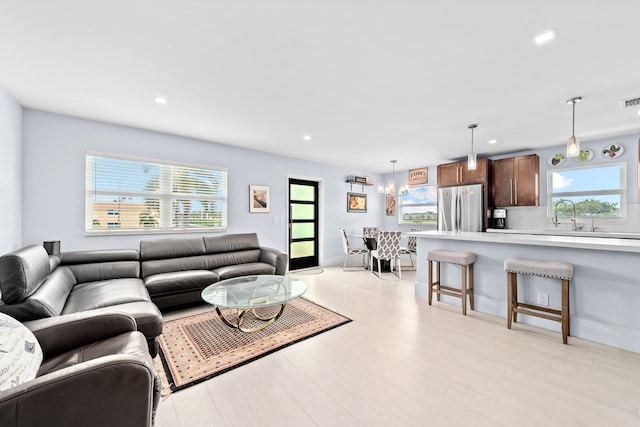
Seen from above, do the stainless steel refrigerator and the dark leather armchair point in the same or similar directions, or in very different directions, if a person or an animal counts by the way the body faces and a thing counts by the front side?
very different directions

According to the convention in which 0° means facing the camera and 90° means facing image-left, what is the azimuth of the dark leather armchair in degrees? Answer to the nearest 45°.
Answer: approximately 270°

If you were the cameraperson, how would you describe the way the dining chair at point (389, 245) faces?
facing away from the viewer and to the left of the viewer

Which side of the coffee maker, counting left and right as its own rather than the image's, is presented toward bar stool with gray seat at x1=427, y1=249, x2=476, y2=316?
front

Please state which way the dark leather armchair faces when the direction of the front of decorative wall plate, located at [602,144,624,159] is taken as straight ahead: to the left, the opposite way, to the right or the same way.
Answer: the opposite way

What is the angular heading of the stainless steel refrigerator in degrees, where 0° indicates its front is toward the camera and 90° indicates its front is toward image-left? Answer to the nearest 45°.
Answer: approximately 0°

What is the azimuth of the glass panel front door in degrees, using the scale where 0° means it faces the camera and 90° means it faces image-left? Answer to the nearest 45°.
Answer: approximately 315°

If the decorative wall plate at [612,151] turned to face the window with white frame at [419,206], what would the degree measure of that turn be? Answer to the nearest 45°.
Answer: approximately 90° to its right

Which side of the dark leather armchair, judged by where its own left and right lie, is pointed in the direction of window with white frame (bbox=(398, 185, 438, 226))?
front
